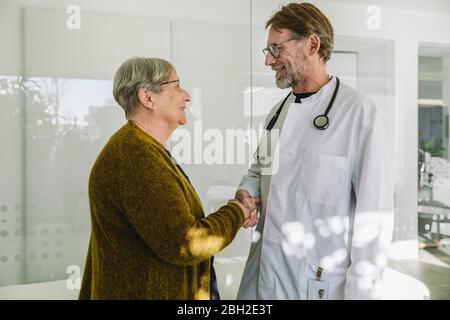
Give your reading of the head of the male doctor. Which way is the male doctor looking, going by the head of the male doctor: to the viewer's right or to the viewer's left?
to the viewer's left

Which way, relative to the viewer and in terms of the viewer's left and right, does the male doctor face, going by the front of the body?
facing the viewer and to the left of the viewer

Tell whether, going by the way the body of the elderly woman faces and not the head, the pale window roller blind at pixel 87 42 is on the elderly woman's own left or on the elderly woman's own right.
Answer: on the elderly woman's own left

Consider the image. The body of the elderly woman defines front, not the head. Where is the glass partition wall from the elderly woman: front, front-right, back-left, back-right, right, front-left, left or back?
front-left

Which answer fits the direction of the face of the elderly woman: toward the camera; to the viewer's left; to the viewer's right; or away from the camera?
to the viewer's right

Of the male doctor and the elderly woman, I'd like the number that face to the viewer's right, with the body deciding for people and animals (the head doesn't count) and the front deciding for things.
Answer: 1

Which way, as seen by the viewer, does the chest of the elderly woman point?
to the viewer's right

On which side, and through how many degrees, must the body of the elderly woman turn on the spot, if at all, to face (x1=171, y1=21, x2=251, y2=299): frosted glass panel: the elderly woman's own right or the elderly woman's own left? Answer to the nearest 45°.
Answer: approximately 90° to the elderly woman's own left
